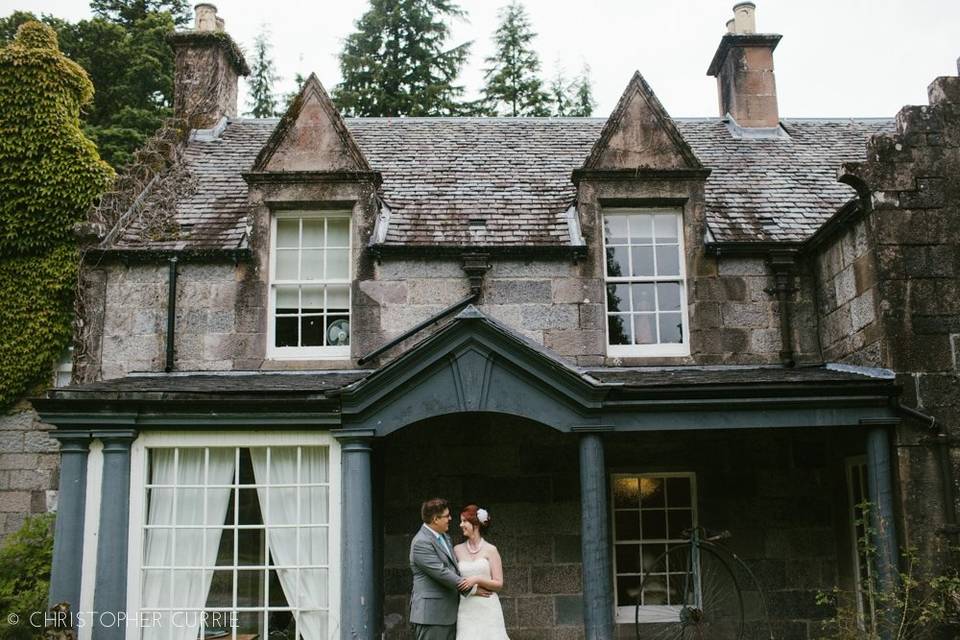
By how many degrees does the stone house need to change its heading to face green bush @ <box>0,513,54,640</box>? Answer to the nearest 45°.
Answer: approximately 90° to its right

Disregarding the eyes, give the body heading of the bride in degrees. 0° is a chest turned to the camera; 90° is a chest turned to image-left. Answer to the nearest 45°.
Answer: approximately 45°

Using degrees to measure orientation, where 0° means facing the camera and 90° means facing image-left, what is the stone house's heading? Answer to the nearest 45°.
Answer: approximately 0°

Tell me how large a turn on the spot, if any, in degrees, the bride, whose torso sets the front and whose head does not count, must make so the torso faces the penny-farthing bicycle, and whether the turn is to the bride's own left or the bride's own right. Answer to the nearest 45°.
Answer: approximately 180°

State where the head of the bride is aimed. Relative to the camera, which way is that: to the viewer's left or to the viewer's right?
to the viewer's left

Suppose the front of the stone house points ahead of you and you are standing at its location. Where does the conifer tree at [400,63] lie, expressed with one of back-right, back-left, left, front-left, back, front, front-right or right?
back

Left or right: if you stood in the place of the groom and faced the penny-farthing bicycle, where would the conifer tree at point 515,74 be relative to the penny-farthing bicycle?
left

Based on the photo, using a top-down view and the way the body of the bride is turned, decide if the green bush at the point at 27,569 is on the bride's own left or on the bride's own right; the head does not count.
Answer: on the bride's own right

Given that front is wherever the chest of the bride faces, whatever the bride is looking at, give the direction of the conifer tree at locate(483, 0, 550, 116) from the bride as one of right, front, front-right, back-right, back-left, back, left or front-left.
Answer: back-right
